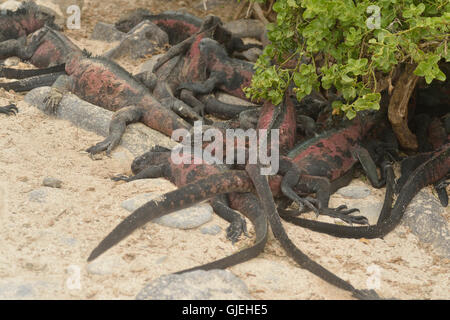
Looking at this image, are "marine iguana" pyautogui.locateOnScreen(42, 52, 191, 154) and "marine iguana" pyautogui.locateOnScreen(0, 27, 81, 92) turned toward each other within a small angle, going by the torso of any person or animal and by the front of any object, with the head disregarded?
no

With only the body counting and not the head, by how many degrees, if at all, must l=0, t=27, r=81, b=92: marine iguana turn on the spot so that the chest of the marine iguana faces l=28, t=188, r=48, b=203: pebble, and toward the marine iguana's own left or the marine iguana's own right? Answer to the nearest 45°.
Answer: approximately 90° to the marine iguana's own left

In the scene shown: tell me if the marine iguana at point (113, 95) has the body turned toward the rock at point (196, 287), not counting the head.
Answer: no

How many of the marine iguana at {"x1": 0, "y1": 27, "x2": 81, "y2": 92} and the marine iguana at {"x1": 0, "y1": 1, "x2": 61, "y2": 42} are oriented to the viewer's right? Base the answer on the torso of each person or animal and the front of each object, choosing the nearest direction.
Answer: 2

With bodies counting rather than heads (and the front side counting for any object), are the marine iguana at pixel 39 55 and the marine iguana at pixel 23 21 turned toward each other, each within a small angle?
no

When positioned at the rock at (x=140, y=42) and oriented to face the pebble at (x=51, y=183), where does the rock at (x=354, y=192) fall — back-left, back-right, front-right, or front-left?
front-left

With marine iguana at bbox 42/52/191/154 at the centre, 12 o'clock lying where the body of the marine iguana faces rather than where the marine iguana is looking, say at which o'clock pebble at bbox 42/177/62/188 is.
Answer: The pebble is roughly at 8 o'clock from the marine iguana.

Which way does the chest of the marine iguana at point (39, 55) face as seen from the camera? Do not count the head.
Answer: to the viewer's right

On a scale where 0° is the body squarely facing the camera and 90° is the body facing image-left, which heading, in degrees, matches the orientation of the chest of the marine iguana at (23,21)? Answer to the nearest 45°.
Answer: approximately 270°

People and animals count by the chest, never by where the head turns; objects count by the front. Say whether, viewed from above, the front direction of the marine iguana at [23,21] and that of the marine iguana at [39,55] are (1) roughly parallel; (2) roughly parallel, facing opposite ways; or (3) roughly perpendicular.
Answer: roughly parallel

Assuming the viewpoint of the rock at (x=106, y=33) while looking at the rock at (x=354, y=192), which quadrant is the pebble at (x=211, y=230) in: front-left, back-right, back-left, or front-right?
front-right

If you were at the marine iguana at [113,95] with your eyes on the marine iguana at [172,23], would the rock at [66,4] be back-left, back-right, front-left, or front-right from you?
front-left
